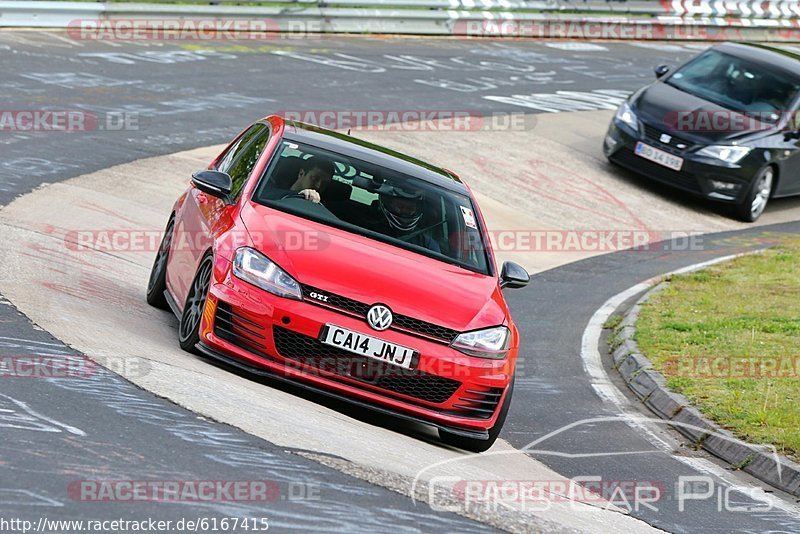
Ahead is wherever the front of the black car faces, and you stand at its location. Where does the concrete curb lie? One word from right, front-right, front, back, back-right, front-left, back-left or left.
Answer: front-left

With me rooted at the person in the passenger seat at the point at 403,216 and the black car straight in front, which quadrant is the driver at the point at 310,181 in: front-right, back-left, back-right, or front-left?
back-left

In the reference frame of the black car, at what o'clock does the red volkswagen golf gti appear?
The red volkswagen golf gti is roughly at 11 o'clock from the black car.

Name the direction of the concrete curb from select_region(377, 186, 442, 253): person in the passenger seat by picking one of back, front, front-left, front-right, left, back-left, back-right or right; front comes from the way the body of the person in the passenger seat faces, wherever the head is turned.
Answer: left

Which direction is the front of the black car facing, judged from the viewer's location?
facing the viewer and to the left of the viewer

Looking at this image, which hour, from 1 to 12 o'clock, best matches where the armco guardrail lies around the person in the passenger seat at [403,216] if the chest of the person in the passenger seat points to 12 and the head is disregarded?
The armco guardrail is roughly at 6 o'clock from the person in the passenger seat.

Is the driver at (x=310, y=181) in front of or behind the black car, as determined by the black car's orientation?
in front

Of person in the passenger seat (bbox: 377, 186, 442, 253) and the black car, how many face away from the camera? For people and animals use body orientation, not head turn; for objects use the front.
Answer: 0

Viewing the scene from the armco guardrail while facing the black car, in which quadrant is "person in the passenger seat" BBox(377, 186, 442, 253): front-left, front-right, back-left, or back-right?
front-right

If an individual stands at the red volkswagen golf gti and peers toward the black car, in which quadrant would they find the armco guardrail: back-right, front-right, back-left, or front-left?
front-left

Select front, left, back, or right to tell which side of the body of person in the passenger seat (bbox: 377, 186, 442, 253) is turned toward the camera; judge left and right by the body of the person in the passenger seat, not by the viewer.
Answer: front

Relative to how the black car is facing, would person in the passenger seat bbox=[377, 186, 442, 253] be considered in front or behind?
in front
